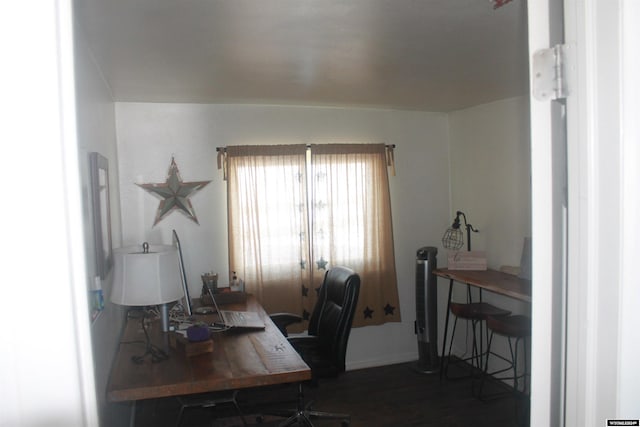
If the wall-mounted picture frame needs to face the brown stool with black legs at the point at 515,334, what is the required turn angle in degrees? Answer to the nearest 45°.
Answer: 0° — it already faces it

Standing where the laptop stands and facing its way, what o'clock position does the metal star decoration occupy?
The metal star decoration is roughly at 8 o'clock from the laptop.

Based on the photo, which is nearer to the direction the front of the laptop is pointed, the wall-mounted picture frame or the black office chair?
the black office chair

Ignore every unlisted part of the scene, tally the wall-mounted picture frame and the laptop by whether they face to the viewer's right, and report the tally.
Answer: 2

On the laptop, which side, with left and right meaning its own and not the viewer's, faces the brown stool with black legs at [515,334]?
front

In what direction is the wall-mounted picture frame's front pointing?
to the viewer's right

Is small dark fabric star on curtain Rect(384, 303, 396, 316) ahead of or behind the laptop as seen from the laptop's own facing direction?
ahead

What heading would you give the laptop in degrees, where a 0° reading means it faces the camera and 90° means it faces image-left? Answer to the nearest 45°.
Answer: approximately 270°

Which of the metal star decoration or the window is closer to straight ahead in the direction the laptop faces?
the window

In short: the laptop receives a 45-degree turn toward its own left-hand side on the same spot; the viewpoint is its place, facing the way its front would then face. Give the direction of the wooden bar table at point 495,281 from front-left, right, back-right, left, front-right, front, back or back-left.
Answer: front-right

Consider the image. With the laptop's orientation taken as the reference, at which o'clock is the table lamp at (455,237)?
The table lamp is roughly at 11 o'clock from the laptop.

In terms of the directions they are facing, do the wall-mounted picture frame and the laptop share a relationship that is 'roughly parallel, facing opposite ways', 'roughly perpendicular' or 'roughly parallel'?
roughly parallel

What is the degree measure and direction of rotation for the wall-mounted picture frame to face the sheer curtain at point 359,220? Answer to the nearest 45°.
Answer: approximately 45° to its left
